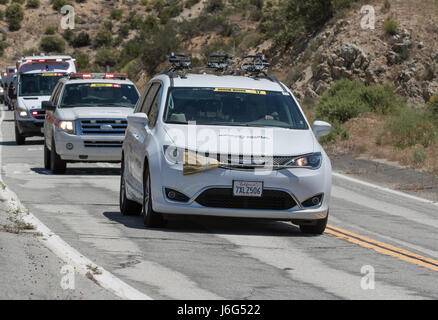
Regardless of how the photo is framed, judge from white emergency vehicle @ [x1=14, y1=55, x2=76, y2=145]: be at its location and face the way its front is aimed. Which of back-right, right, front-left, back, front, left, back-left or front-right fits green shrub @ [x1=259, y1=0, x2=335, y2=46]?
back-left

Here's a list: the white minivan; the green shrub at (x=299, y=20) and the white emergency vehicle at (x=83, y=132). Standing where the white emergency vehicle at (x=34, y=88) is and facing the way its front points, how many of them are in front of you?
2

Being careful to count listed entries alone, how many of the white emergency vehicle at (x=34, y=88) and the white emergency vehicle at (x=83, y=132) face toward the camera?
2

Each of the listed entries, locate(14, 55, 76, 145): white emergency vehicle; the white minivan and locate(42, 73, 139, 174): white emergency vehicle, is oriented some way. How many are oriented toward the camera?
3

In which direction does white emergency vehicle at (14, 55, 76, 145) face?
toward the camera

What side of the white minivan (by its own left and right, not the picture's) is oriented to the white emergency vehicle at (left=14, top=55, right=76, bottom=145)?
back

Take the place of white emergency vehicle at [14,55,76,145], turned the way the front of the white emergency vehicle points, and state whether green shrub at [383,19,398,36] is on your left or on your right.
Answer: on your left

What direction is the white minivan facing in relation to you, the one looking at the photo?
facing the viewer

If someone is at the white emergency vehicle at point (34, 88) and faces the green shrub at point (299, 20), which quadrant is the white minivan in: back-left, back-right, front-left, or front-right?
back-right

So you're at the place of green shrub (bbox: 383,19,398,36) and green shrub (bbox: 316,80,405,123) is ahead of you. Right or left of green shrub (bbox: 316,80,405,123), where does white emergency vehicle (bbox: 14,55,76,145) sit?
right

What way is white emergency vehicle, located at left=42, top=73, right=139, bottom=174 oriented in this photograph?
toward the camera

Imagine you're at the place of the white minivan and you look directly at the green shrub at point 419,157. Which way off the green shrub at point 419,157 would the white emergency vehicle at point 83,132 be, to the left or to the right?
left

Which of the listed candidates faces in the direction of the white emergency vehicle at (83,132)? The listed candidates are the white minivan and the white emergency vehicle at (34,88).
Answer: the white emergency vehicle at (34,88)

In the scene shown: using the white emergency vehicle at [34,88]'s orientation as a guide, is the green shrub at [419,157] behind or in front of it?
in front
